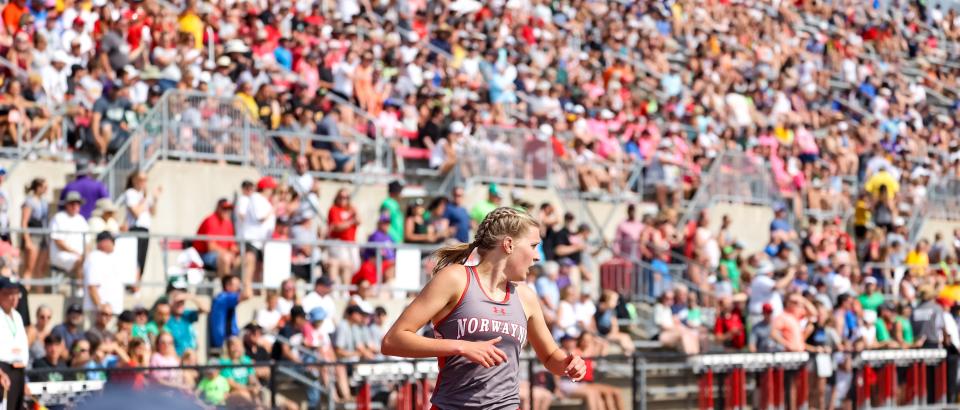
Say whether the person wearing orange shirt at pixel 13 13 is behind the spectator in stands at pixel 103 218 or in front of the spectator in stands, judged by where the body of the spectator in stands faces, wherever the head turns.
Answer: behind

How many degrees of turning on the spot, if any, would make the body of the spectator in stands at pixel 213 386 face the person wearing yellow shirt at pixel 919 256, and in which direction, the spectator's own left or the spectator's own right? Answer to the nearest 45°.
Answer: approximately 135° to the spectator's own left

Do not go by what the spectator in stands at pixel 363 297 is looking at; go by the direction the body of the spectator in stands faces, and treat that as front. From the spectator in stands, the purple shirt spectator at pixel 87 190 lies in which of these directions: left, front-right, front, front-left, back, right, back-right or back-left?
back-right

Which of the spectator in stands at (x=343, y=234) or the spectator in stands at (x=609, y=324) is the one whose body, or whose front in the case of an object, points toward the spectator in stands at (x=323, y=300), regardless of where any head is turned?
the spectator in stands at (x=343, y=234)

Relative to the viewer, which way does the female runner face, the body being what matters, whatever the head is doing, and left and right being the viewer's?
facing the viewer and to the right of the viewer

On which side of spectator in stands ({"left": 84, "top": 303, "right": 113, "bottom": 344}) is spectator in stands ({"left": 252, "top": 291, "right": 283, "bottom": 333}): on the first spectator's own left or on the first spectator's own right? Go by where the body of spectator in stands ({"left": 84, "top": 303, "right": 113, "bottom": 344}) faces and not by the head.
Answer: on the first spectator's own left

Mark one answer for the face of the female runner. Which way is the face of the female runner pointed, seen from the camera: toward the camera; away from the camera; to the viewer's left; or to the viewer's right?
to the viewer's right

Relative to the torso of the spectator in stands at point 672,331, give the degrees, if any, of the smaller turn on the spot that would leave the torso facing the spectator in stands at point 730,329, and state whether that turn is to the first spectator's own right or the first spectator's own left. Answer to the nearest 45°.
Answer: approximately 90° to the first spectator's own left

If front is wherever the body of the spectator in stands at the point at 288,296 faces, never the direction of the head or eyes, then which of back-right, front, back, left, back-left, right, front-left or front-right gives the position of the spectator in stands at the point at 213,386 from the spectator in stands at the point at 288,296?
front

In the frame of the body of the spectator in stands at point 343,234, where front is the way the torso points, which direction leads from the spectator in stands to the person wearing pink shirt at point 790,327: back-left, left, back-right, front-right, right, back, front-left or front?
left

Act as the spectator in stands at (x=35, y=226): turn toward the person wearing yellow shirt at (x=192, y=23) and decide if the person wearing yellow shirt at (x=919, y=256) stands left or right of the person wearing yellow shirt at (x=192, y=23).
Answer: right

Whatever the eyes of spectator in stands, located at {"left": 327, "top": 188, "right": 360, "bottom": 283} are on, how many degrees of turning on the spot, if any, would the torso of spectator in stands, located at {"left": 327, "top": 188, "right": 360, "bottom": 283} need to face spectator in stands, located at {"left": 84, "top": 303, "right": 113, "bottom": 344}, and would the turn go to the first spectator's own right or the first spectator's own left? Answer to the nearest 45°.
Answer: approximately 45° to the first spectator's own right

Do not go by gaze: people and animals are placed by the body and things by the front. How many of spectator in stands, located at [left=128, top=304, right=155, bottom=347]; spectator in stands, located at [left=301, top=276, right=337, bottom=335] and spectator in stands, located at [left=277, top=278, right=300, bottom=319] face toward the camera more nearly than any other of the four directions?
3
